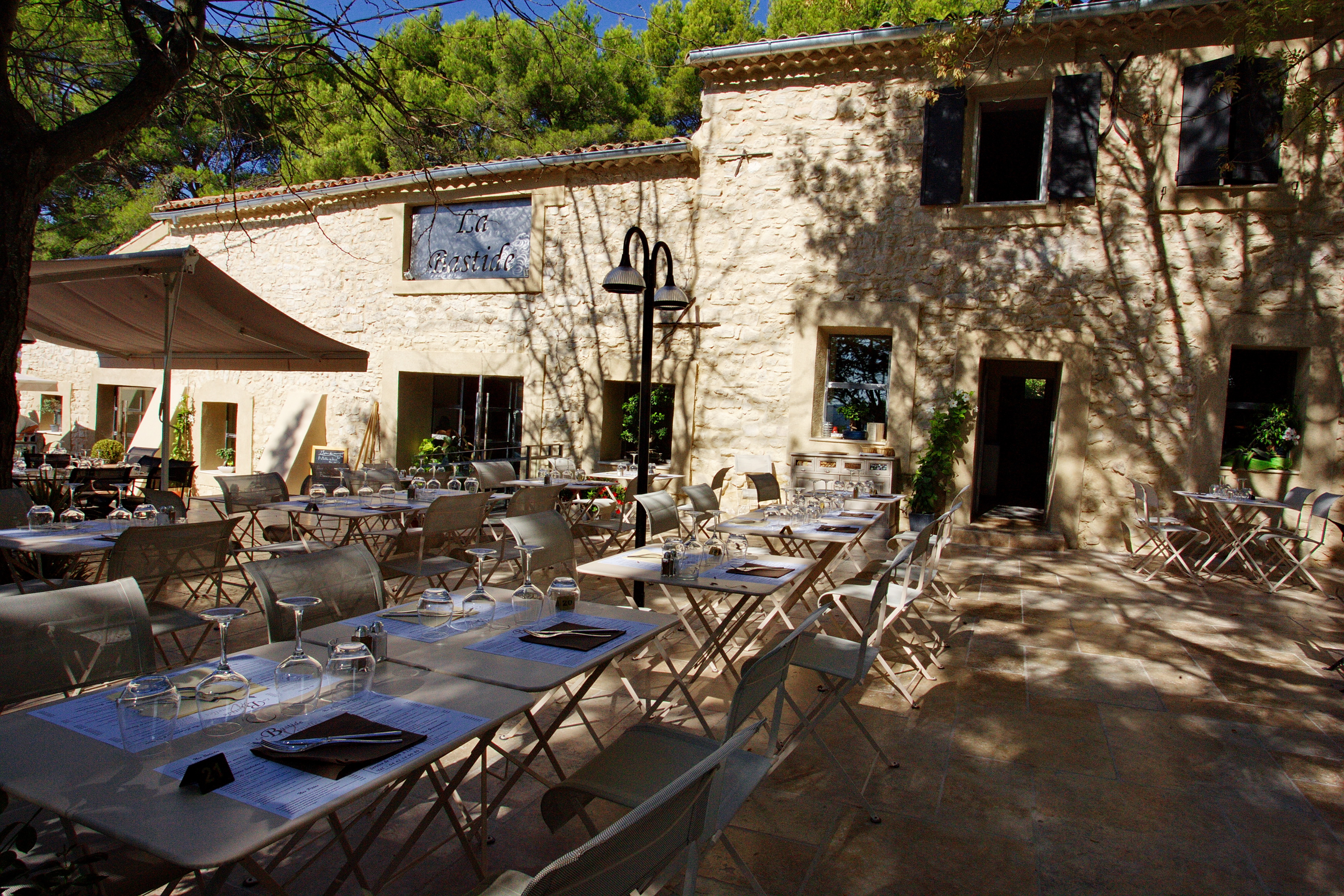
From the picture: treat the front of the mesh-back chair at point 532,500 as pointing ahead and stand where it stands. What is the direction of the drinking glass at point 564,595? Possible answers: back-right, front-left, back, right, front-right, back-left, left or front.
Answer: back-left

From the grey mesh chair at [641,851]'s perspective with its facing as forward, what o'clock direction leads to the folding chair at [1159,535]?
The folding chair is roughly at 3 o'clock from the grey mesh chair.

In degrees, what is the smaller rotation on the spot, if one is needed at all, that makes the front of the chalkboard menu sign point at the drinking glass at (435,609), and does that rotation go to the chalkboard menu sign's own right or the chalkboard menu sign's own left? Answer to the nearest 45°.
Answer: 0° — it already faces it

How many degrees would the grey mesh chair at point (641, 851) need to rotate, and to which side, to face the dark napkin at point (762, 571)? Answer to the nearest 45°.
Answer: approximately 45° to its right

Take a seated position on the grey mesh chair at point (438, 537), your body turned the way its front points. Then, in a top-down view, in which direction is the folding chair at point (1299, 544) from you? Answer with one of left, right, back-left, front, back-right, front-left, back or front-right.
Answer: back-right

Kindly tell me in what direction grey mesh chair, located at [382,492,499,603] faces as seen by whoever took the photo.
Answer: facing away from the viewer and to the left of the viewer

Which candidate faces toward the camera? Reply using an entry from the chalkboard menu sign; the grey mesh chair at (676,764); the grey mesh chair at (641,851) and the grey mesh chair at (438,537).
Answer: the chalkboard menu sign

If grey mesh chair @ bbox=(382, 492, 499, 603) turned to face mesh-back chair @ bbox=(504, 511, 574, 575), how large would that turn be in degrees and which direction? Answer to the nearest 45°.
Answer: approximately 180°

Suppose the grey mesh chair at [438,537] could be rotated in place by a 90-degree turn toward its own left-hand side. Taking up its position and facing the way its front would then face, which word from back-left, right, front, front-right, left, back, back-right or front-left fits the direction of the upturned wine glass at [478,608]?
front-left

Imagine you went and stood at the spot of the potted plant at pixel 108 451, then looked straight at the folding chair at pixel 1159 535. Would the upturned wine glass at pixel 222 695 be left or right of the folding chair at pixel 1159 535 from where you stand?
right

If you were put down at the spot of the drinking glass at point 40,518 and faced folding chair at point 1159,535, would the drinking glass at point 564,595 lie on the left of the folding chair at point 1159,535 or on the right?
right
